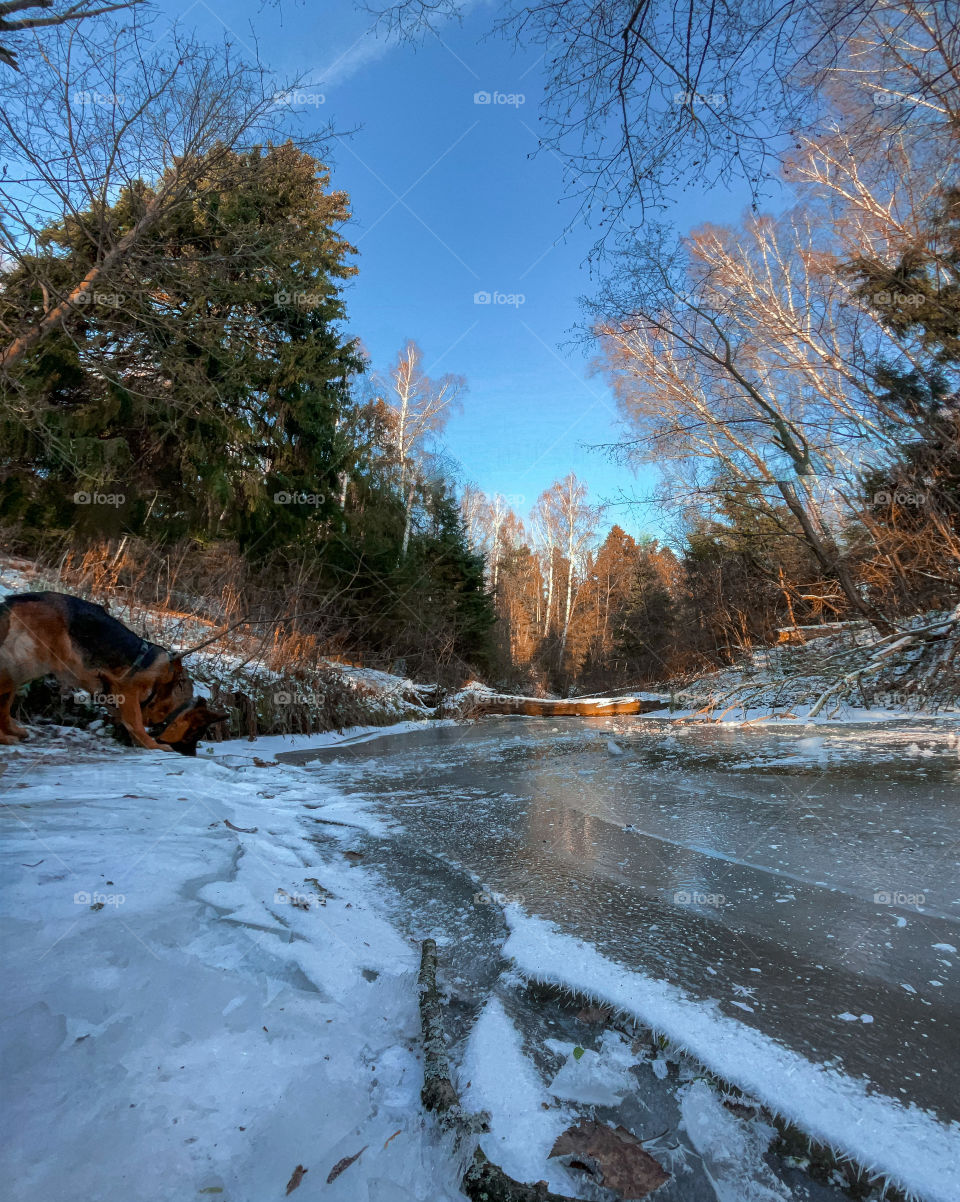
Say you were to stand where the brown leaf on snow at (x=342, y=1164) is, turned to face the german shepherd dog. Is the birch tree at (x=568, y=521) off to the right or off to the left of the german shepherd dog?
right

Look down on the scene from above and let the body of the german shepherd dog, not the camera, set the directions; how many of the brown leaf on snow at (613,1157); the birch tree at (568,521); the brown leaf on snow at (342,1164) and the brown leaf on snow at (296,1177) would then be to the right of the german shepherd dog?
3

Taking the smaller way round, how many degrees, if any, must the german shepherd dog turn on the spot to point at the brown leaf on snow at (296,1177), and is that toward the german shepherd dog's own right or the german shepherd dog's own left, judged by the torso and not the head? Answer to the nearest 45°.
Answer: approximately 90° to the german shepherd dog's own right

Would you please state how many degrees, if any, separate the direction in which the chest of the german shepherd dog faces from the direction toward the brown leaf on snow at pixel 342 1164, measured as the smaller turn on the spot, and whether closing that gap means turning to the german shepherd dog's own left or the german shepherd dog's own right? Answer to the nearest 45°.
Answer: approximately 90° to the german shepherd dog's own right

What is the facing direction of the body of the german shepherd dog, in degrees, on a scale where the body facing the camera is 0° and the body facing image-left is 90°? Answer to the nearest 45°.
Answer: approximately 270°

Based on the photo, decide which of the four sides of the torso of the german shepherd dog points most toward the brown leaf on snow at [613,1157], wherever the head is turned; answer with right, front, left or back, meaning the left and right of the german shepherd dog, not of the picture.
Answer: right

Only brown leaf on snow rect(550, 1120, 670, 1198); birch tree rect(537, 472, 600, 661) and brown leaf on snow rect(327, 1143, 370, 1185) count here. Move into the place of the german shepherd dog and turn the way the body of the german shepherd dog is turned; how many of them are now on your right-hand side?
2
